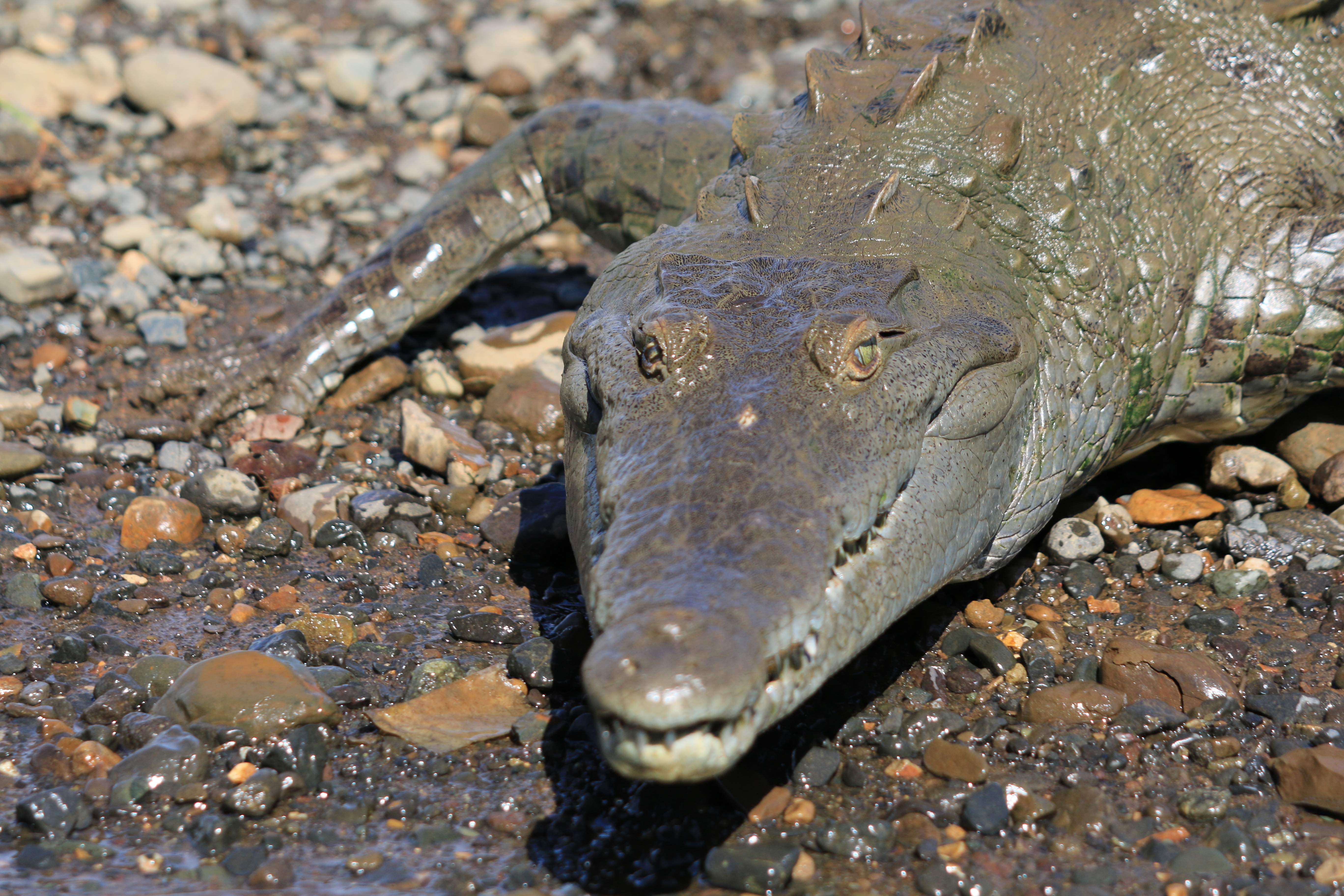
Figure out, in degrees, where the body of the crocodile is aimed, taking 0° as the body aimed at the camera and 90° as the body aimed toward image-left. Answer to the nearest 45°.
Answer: approximately 45°

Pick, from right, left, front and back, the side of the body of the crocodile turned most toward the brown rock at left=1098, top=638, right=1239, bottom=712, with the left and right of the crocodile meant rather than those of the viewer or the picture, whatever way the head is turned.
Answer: left

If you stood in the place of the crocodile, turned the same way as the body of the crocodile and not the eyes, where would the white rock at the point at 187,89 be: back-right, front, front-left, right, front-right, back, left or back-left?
right

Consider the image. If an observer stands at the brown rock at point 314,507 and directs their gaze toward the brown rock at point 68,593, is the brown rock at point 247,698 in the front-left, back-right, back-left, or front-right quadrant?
front-left

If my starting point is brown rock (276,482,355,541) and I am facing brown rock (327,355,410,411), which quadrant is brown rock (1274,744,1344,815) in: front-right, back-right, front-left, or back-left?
back-right

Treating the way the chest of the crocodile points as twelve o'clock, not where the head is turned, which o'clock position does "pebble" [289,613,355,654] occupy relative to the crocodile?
The pebble is roughly at 1 o'clock from the crocodile.

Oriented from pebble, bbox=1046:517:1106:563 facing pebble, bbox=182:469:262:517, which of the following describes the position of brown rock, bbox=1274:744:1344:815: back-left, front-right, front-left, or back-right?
back-left

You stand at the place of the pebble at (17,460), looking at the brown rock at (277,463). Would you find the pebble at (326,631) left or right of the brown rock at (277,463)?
right

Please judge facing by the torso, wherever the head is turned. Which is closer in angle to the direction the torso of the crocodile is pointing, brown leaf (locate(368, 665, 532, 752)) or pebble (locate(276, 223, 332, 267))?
the brown leaf

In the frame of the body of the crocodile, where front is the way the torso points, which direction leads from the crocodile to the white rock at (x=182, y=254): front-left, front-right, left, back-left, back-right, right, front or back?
right

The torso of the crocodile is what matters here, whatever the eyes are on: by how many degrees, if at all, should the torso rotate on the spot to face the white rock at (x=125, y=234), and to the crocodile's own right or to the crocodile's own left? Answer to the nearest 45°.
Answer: approximately 90° to the crocodile's own right

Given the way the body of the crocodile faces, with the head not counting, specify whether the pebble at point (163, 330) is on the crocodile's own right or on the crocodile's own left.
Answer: on the crocodile's own right

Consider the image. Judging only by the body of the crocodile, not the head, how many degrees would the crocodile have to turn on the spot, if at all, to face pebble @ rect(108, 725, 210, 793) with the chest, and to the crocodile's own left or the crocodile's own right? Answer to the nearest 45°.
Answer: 0° — it already faces it

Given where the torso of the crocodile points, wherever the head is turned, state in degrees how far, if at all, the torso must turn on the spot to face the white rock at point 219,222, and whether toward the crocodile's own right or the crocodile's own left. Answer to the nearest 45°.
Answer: approximately 90° to the crocodile's own right

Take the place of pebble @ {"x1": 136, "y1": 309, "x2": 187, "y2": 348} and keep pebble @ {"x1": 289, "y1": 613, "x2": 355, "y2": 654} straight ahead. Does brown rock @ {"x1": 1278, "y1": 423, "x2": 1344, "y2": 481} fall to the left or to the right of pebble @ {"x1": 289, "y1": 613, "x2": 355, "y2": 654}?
left

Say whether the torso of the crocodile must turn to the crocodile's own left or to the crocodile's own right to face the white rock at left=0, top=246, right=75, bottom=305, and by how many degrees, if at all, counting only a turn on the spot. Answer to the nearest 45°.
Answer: approximately 90° to the crocodile's own right
